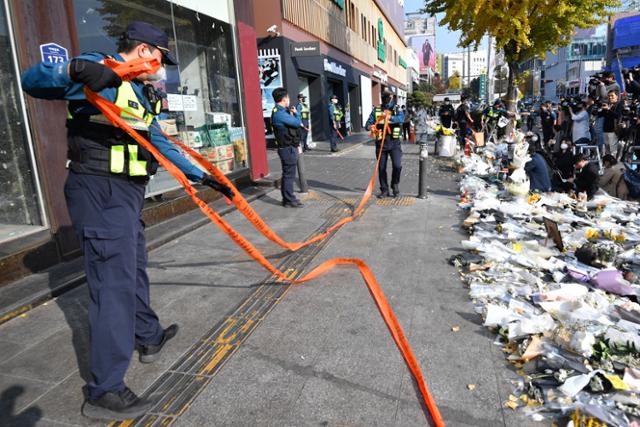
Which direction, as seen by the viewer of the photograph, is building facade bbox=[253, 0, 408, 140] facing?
facing the viewer and to the right of the viewer

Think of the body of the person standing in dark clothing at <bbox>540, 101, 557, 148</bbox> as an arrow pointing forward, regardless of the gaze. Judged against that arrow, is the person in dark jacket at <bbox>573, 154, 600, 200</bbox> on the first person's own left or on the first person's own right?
on the first person's own left

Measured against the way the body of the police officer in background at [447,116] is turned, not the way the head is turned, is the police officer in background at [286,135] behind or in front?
in front

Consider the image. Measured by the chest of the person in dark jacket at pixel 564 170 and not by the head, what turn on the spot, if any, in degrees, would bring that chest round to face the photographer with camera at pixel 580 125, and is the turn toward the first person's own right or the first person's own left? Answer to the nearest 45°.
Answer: approximately 135° to the first person's own right

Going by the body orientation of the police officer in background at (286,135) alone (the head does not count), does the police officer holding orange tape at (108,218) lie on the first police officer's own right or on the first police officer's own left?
on the first police officer's own right

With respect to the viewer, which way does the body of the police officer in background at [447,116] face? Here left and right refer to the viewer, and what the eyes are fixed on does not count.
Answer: facing the viewer

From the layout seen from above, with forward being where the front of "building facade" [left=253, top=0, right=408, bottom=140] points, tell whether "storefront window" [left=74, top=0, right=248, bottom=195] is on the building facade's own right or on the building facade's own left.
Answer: on the building facade's own right

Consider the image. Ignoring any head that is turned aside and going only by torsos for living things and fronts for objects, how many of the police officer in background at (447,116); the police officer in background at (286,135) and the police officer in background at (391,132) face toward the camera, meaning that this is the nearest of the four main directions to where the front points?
2

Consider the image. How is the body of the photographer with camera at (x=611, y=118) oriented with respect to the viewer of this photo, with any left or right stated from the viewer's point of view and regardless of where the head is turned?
facing the viewer and to the left of the viewer

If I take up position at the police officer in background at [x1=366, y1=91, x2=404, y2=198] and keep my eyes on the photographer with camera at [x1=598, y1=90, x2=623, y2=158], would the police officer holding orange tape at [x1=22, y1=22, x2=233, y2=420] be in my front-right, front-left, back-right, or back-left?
back-right

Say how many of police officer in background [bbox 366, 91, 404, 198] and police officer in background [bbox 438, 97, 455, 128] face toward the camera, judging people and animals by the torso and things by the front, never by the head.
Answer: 2
